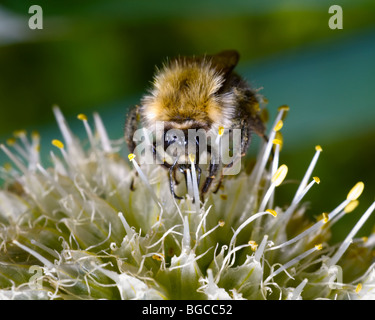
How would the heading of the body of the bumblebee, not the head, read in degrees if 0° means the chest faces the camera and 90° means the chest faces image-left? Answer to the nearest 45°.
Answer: approximately 0°
